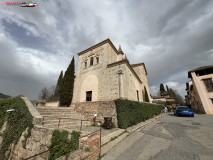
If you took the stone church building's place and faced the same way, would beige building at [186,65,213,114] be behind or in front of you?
behind

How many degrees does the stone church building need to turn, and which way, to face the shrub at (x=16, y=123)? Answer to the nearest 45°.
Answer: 0° — it already faces it

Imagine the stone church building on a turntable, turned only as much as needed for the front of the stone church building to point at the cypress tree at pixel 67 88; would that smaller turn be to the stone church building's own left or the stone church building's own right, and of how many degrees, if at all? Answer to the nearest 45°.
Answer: approximately 45° to the stone church building's own right

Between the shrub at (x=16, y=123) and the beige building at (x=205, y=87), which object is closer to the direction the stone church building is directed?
the shrub

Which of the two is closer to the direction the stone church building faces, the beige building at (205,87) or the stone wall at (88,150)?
the stone wall

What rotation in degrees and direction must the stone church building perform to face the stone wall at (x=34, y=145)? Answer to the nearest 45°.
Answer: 0° — it already faces it

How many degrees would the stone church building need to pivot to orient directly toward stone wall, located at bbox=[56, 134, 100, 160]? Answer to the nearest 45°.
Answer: approximately 45° to its left

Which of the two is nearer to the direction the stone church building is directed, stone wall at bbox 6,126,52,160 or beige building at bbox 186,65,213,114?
the stone wall

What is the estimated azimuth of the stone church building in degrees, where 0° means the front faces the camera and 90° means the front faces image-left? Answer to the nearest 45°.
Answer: approximately 45°
